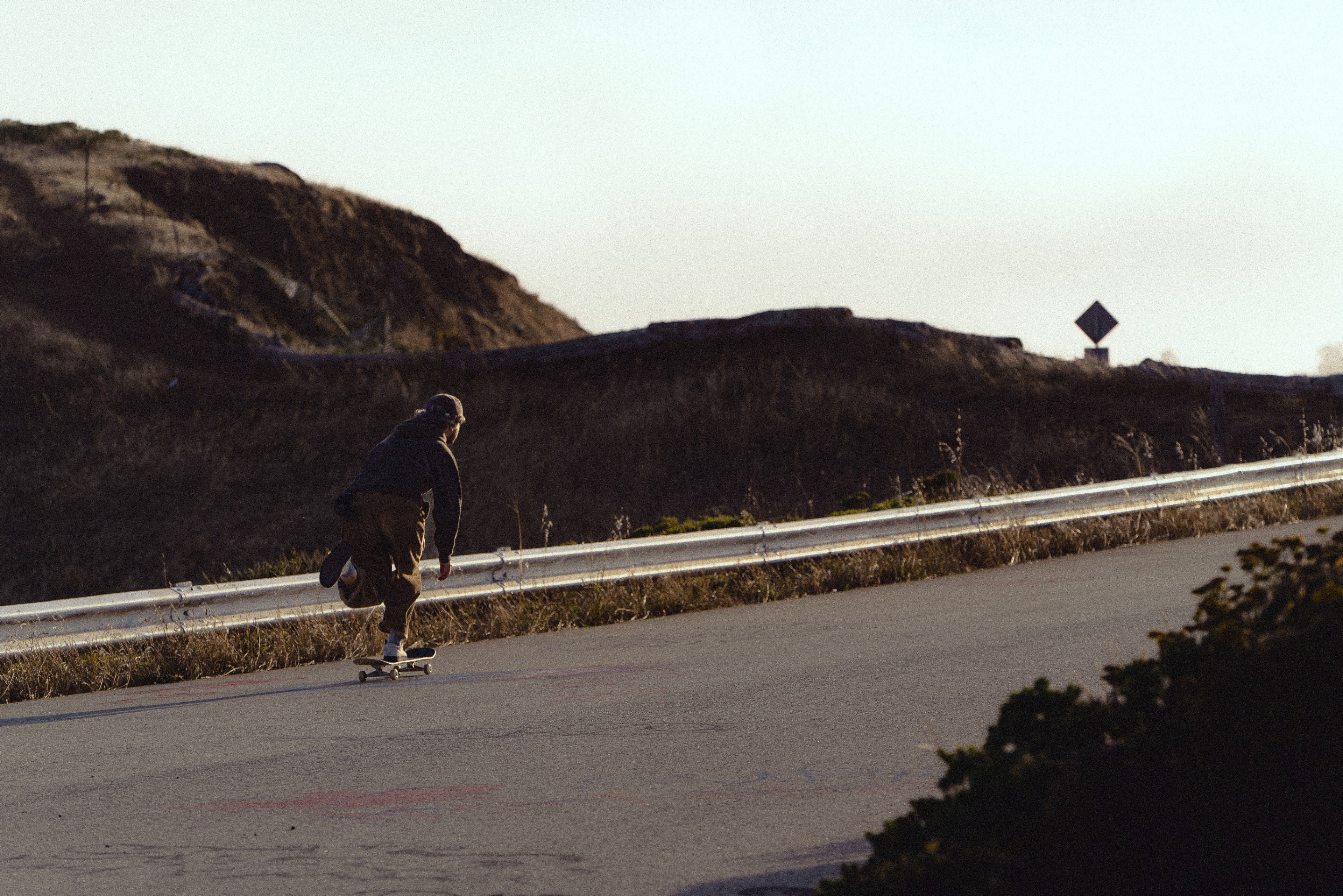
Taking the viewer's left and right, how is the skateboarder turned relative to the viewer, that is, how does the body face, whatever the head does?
facing away from the viewer and to the right of the viewer

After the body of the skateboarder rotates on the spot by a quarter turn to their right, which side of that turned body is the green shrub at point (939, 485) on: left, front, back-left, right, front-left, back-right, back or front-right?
left

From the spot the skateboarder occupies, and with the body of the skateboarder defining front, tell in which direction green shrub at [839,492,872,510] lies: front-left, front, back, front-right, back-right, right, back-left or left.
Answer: front

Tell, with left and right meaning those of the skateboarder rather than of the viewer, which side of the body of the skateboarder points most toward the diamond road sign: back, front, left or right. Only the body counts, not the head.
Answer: front

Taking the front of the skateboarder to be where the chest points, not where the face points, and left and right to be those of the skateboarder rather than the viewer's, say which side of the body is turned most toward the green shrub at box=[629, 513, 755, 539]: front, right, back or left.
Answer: front

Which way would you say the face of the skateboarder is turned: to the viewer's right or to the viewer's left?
to the viewer's right

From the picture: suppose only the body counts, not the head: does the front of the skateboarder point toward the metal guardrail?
yes
